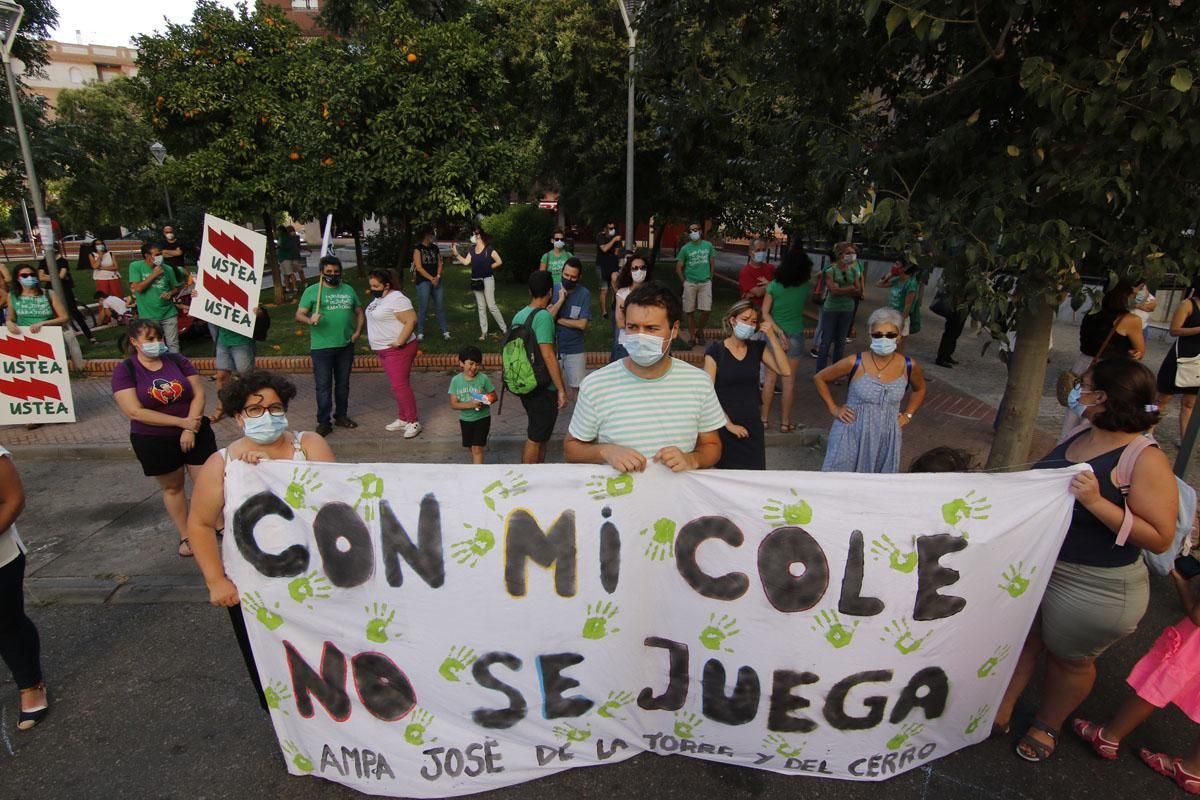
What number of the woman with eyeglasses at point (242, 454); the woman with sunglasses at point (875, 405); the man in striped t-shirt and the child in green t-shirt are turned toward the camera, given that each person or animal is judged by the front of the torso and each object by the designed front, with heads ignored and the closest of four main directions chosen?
4

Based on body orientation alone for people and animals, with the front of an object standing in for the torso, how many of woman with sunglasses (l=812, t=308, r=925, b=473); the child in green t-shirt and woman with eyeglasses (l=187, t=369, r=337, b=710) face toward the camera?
3

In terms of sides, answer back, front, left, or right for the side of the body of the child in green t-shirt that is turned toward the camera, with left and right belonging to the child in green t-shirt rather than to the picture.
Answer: front

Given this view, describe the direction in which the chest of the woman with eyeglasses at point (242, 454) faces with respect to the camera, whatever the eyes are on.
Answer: toward the camera

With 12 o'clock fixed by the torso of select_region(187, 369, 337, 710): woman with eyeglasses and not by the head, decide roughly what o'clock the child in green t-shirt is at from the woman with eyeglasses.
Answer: The child in green t-shirt is roughly at 7 o'clock from the woman with eyeglasses.

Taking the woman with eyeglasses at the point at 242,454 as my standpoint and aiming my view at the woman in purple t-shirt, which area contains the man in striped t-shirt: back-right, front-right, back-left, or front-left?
back-right

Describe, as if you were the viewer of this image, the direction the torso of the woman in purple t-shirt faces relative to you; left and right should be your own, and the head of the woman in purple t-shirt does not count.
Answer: facing the viewer and to the right of the viewer

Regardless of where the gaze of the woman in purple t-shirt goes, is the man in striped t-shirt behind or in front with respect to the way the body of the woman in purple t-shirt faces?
in front

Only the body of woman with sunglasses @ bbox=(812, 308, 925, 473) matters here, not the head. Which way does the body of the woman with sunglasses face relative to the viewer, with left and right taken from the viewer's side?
facing the viewer

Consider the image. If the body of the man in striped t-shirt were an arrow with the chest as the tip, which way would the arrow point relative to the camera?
toward the camera

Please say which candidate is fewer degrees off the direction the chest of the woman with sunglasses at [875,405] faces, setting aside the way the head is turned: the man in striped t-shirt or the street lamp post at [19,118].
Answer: the man in striped t-shirt
